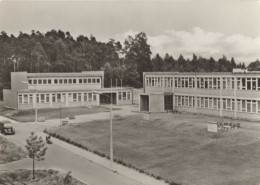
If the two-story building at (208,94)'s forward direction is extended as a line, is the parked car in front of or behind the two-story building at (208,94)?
in front
